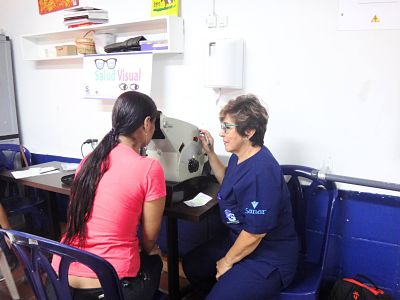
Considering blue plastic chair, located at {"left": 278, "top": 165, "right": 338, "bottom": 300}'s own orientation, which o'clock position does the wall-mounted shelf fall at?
The wall-mounted shelf is roughly at 2 o'clock from the blue plastic chair.

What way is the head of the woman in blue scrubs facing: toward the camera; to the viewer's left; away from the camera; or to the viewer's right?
to the viewer's left

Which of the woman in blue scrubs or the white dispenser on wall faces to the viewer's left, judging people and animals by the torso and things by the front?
the woman in blue scrubs

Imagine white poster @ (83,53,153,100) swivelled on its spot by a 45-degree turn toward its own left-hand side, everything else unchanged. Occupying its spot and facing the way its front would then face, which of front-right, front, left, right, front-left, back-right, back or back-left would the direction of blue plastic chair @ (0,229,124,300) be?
front-right

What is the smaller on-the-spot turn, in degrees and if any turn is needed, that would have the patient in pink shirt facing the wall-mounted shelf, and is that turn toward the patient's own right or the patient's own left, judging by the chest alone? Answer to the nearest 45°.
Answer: approximately 45° to the patient's own left

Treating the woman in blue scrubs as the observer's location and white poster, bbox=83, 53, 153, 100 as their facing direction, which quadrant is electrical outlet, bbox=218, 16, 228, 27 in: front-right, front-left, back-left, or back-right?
front-right

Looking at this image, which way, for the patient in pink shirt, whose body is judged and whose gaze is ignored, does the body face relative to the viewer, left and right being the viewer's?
facing away from the viewer and to the right of the viewer

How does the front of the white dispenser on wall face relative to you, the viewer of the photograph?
facing the viewer

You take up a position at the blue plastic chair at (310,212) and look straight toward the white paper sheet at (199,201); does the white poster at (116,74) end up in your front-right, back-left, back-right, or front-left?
front-right

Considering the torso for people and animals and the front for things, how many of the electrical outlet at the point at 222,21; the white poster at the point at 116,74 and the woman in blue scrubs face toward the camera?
2

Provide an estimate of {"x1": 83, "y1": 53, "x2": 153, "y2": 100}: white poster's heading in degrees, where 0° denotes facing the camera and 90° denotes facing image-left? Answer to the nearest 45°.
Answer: approximately 0°

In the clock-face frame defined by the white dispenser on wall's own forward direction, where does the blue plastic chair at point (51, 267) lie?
The blue plastic chair is roughly at 1 o'clock from the white dispenser on wall.

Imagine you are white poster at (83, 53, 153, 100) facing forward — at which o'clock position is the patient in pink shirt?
The patient in pink shirt is roughly at 12 o'clock from the white poster.

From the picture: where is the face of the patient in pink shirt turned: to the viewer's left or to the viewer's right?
to the viewer's right
